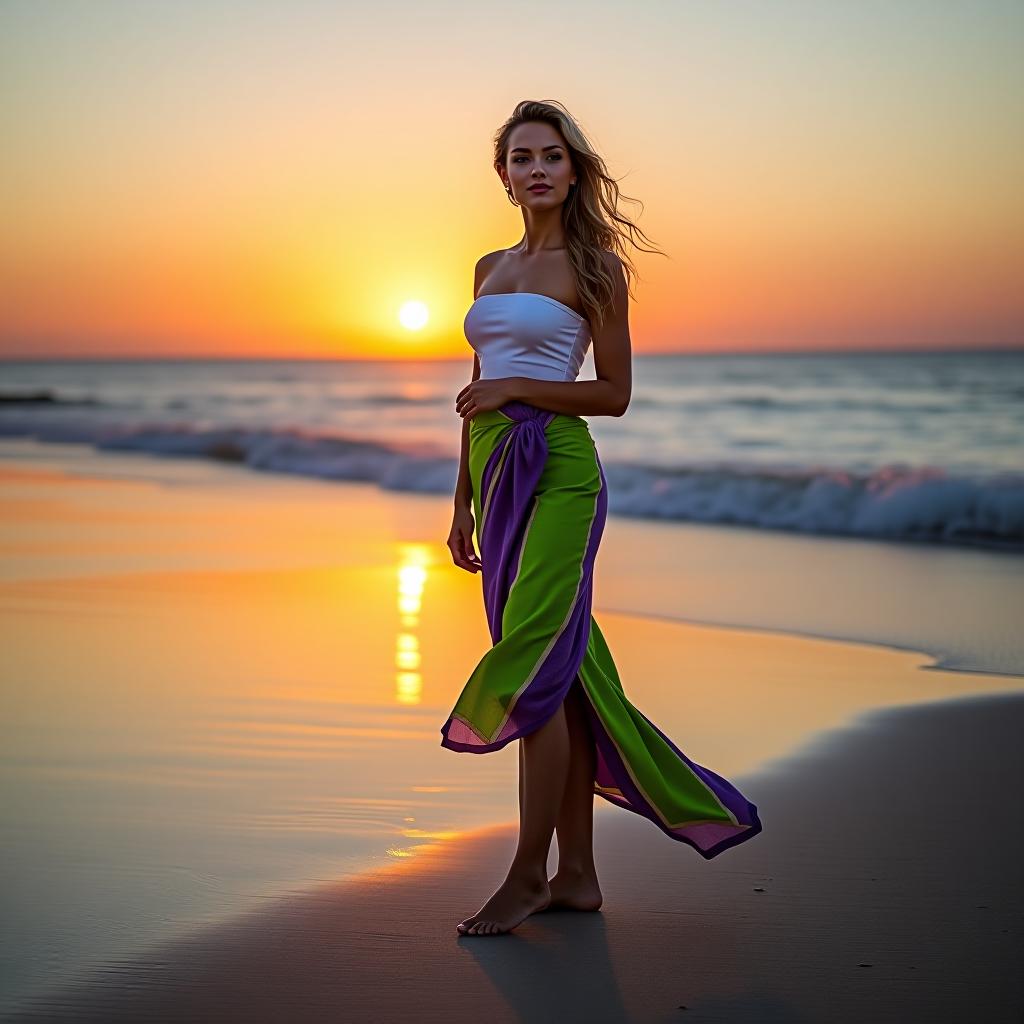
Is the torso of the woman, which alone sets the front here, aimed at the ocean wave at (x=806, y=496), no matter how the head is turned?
no

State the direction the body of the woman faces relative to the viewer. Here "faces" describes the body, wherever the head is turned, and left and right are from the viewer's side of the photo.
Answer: facing the viewer and to the left of the viewer

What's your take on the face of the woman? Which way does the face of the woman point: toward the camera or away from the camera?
toward the camera

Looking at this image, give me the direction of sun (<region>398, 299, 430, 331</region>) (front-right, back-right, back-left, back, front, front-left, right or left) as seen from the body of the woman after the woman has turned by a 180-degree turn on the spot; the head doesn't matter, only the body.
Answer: front-left
